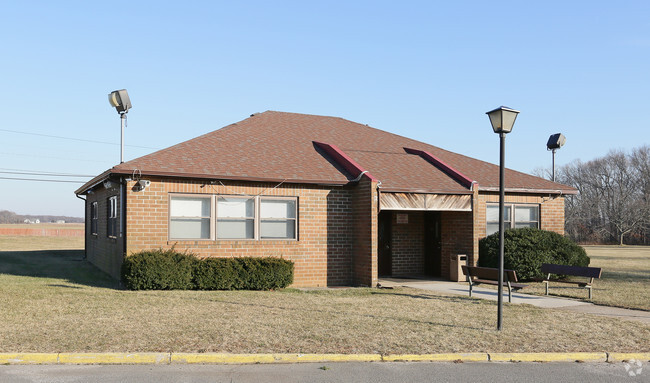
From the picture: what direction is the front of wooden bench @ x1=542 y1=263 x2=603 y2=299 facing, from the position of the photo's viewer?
facing the viewer and to the left of the viewer

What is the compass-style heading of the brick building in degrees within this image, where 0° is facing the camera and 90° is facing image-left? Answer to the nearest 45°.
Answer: approximately 315°

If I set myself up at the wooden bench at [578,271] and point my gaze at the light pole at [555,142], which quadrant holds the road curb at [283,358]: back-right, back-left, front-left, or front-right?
back-left

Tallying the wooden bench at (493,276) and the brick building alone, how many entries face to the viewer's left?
0

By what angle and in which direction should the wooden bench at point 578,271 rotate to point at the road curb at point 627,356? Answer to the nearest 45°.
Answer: approximately 45° to its left

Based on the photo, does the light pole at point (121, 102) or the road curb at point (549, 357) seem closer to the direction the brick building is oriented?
the road curb
